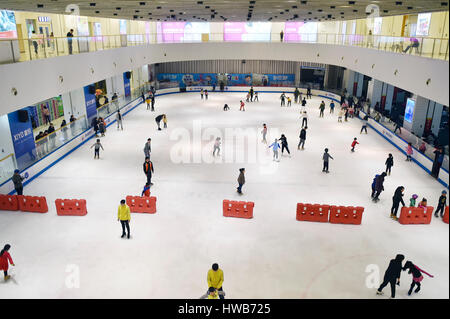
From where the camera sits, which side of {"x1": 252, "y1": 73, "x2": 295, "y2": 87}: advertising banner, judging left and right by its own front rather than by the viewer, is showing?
front

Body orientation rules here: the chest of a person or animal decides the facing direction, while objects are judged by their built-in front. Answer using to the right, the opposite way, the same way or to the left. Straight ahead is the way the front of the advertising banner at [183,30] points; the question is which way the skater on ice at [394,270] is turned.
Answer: to the left

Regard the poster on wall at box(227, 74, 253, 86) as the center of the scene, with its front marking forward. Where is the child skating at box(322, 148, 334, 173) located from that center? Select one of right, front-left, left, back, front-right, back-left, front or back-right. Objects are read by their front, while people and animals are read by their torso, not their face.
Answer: front

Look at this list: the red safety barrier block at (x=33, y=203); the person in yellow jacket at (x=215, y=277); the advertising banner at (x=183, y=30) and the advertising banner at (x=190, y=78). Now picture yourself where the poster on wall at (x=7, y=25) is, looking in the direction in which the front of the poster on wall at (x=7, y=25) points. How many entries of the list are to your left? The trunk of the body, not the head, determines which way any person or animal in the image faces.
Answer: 2

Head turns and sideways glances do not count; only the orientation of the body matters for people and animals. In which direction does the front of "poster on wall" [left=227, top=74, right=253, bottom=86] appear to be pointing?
toward the camera

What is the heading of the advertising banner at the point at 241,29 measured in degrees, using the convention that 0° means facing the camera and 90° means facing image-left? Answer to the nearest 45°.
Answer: approximately 0°

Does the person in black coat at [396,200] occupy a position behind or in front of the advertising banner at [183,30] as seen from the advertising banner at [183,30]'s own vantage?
in front

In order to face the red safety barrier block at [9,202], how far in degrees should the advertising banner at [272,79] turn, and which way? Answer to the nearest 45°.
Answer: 0° — it already faces it

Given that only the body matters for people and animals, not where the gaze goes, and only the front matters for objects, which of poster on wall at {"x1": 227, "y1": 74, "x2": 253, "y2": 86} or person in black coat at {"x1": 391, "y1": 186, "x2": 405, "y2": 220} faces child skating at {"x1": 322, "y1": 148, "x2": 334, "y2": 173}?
the poster on wall

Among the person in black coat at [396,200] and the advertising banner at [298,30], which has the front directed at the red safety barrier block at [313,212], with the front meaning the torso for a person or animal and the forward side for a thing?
the advertising banner

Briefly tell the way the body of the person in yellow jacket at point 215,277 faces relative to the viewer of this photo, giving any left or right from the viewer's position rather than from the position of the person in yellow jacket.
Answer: facing the viewer
